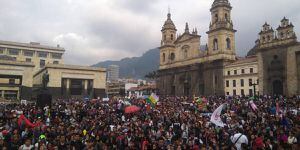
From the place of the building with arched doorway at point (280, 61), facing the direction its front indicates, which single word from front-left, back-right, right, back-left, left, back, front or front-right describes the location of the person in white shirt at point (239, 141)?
front-left

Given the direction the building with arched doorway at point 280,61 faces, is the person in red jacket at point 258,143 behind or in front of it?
in front

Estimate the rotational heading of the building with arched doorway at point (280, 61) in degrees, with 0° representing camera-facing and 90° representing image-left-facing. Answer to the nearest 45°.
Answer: approximately 45°

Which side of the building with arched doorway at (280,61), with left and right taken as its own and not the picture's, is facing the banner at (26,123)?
front
